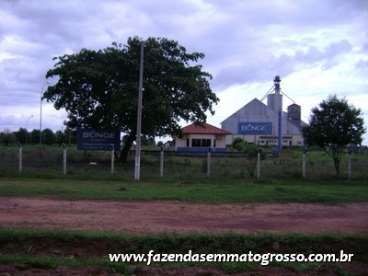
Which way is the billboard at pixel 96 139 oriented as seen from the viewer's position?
toward the camera

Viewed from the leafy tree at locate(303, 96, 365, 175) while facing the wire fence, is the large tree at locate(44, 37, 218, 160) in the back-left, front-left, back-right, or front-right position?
front-right

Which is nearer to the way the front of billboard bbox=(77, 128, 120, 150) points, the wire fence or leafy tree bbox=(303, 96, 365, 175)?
the wire fence

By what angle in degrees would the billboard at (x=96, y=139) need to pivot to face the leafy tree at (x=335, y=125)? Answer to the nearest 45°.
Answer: approximately 90° to its left
